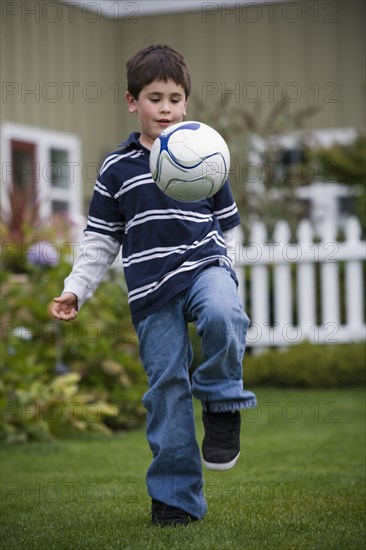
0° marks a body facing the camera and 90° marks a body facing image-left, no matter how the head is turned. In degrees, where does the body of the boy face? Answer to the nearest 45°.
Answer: approximately 315°

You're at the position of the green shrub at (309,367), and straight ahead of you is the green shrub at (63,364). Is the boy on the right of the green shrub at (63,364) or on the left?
left

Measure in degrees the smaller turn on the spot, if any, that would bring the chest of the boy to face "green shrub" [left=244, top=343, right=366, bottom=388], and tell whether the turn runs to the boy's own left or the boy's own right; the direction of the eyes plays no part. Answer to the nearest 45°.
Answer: approximately 135° to the boy's own left

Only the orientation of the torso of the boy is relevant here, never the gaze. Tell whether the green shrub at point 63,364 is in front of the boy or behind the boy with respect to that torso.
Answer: behind

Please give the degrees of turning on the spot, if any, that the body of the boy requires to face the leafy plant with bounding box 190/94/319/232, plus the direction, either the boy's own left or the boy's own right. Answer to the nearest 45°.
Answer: approximately 135° to the boy's own left

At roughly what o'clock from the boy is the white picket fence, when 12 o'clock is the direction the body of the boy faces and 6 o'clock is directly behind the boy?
The white picket fence is roughly at 8 o'clock from the boy.
